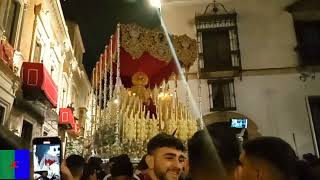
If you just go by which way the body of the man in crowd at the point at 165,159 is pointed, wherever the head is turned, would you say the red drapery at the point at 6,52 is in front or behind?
behind

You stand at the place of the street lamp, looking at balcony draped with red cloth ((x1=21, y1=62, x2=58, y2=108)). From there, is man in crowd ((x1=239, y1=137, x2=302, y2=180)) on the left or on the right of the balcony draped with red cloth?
left

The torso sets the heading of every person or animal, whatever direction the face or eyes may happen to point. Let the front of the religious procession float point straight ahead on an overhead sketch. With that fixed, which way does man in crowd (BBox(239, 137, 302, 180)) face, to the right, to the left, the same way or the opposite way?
the opposite way

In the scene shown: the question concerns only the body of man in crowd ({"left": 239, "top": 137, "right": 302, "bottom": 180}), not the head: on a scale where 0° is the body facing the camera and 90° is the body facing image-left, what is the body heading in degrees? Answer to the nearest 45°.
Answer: approximately 135°

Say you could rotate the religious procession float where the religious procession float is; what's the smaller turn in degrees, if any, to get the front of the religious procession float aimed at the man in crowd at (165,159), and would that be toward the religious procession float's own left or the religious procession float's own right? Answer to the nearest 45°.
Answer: approximately 45° to the religious procession float's own right

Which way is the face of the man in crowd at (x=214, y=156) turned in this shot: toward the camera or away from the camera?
away from the camera

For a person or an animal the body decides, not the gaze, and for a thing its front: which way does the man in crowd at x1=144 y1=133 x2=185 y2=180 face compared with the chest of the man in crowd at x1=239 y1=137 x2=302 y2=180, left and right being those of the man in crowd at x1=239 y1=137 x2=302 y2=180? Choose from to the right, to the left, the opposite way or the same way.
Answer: the opposite way

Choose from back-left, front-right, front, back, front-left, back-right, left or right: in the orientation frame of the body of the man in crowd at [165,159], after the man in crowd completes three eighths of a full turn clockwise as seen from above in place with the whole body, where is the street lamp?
right
